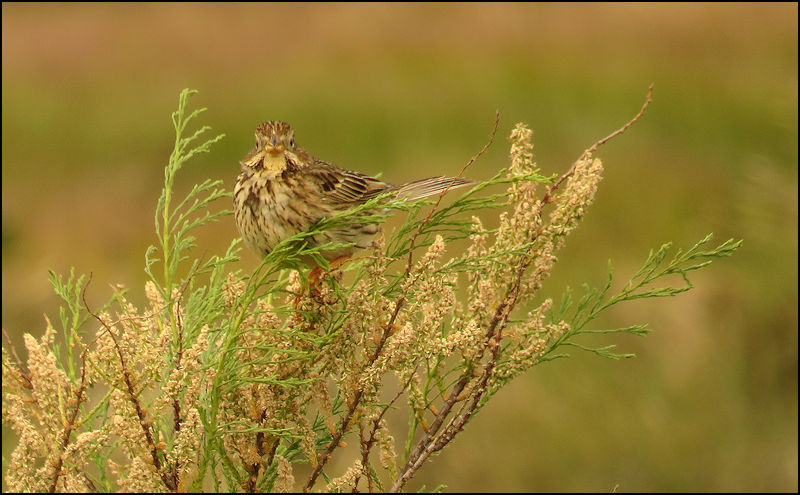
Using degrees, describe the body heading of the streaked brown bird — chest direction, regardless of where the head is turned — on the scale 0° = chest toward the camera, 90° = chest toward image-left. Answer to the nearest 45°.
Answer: approximately 45°
